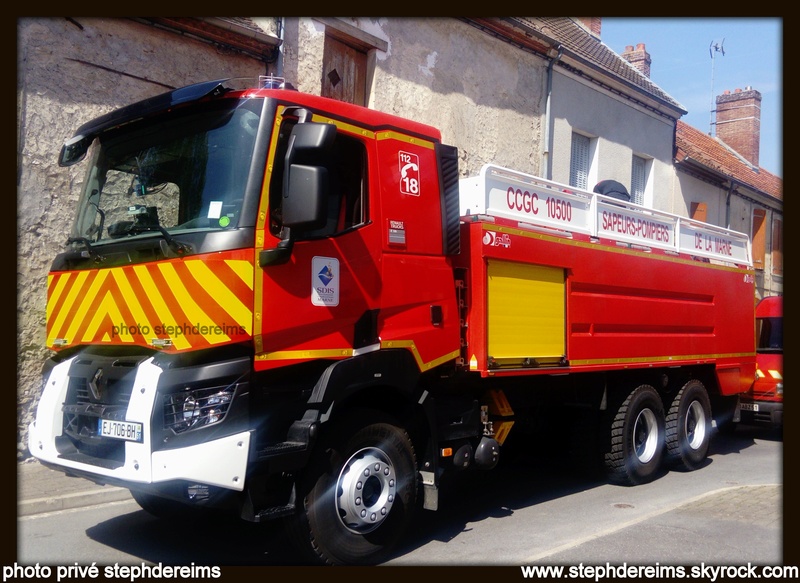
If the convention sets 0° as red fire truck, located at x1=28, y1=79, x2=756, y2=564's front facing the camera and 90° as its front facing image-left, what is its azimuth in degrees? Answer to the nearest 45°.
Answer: approximately 45°

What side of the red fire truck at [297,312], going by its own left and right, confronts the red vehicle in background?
back
